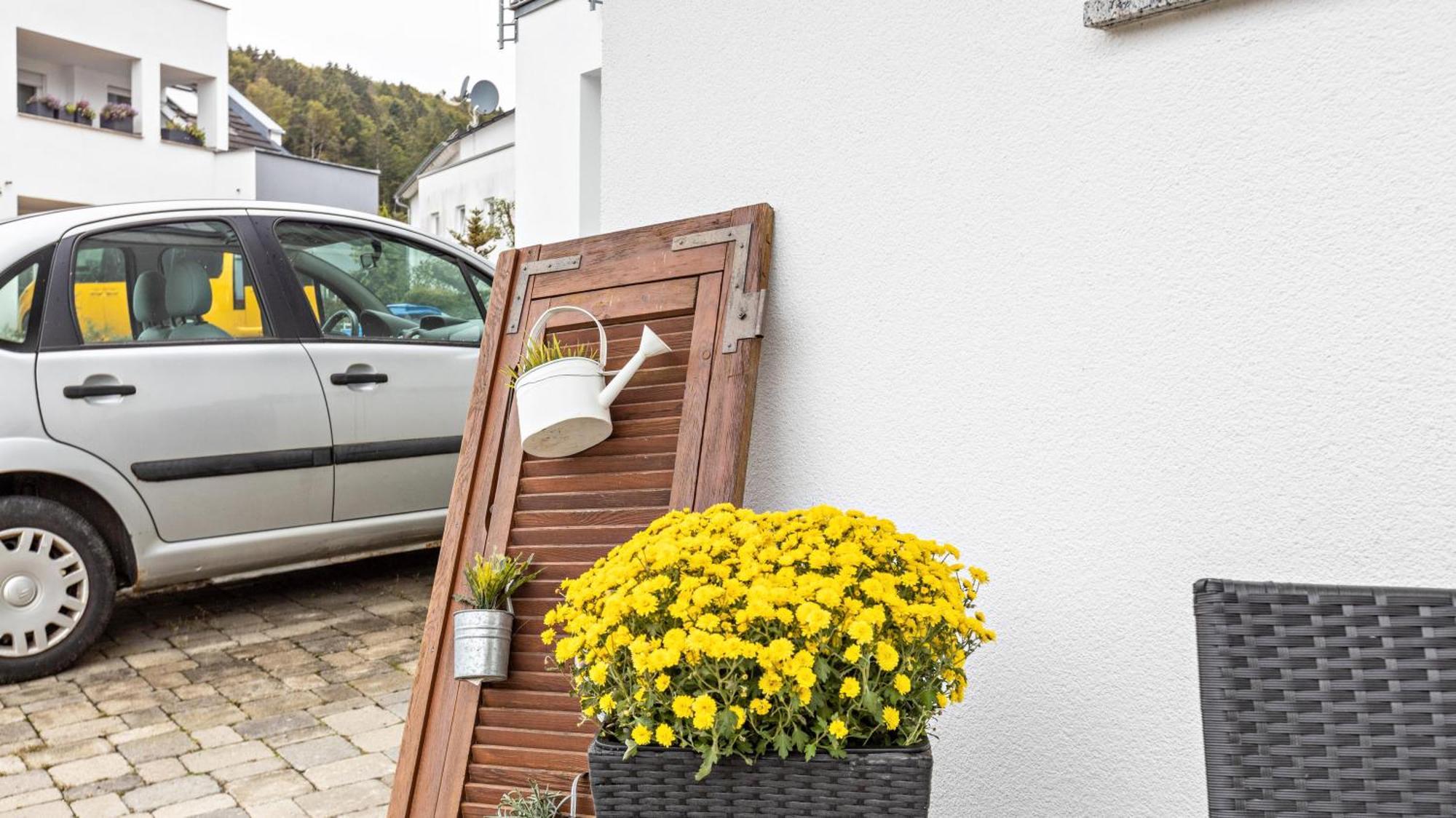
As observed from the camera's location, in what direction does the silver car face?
facing to the right of the viewer

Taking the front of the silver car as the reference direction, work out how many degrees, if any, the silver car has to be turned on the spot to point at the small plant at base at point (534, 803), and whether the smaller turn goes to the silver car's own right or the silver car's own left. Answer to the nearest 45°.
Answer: approximately 90° to the silver car's own right

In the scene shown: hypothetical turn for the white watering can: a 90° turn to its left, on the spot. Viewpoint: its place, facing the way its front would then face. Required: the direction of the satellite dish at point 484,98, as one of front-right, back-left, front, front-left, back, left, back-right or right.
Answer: front

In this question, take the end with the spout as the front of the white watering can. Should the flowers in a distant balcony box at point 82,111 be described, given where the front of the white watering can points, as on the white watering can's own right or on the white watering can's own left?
on the white watering can's own left

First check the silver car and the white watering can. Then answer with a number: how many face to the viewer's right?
2

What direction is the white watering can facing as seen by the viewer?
to the viewer's right

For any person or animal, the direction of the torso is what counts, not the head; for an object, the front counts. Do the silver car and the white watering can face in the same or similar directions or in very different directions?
same or similar directions
